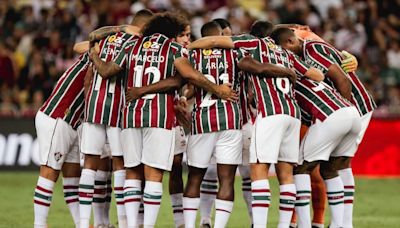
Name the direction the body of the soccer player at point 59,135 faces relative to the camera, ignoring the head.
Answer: to the viewer's right

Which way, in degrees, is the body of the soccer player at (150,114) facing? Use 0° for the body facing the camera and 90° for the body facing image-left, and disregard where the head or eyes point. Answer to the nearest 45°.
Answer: approximately 180°

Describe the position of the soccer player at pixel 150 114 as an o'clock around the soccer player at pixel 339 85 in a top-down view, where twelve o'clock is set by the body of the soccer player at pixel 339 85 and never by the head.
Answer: the soccer player at pixel 150 114 is roughly at 11 o'clock from the soccer player at pixel 339 85.

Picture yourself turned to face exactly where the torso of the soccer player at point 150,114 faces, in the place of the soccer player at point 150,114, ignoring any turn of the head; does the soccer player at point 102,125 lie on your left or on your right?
on your left

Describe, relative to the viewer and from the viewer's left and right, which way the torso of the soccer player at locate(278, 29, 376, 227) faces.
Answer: facing to the left of the viewer

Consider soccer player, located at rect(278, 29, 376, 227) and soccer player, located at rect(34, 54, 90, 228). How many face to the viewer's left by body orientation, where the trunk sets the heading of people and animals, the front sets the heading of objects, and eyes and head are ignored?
1

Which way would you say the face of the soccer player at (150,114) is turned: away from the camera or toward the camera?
away from the camera
